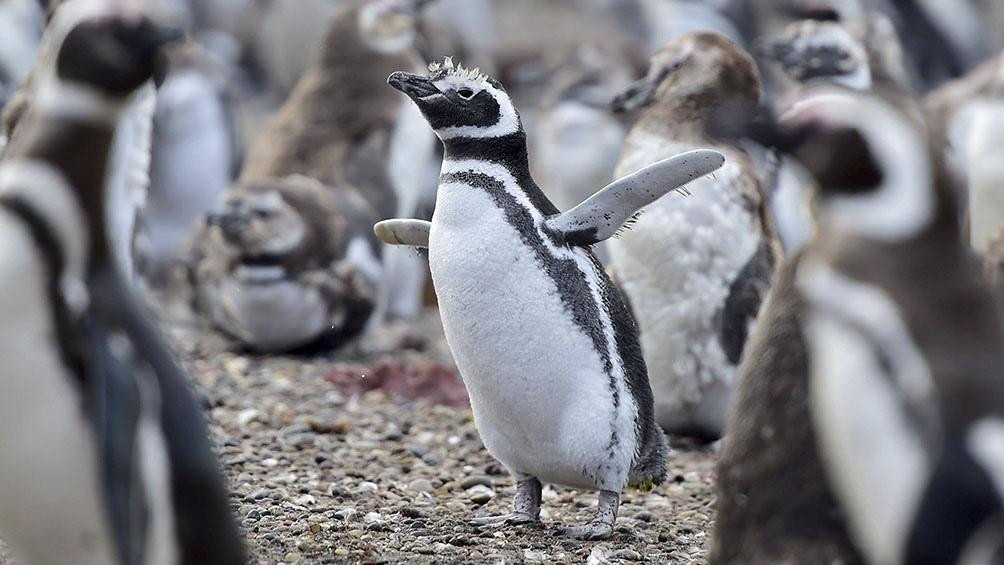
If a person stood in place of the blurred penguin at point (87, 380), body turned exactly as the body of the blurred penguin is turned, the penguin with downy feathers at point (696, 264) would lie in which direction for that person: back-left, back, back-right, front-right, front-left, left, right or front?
back

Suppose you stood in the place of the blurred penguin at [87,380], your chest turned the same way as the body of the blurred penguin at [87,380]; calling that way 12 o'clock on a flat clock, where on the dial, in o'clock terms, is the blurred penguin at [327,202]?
the blurred penguin at [327,202] is roughly at 5 o'clock from the blurred penguin at [87,380].

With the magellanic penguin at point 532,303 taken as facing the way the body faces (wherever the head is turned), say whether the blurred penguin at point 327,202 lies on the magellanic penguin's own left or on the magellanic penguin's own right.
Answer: on the magellanic penguin's own right

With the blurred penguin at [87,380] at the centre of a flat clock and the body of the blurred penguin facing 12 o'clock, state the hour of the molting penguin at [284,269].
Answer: The molting penguin is roughly at 5 o'clock from the blurred penguin.

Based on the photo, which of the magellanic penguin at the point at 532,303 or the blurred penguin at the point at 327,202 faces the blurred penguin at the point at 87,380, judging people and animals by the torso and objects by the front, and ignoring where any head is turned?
the magellanic penguin
